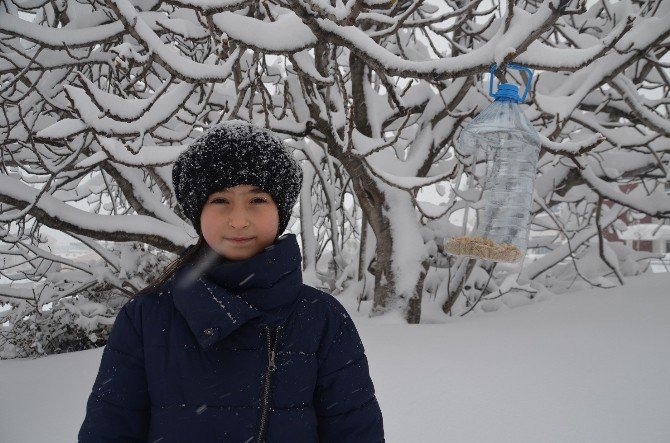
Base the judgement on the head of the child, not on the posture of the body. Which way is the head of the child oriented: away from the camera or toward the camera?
toward the camera

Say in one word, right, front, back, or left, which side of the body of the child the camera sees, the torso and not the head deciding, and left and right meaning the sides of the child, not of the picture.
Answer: front
